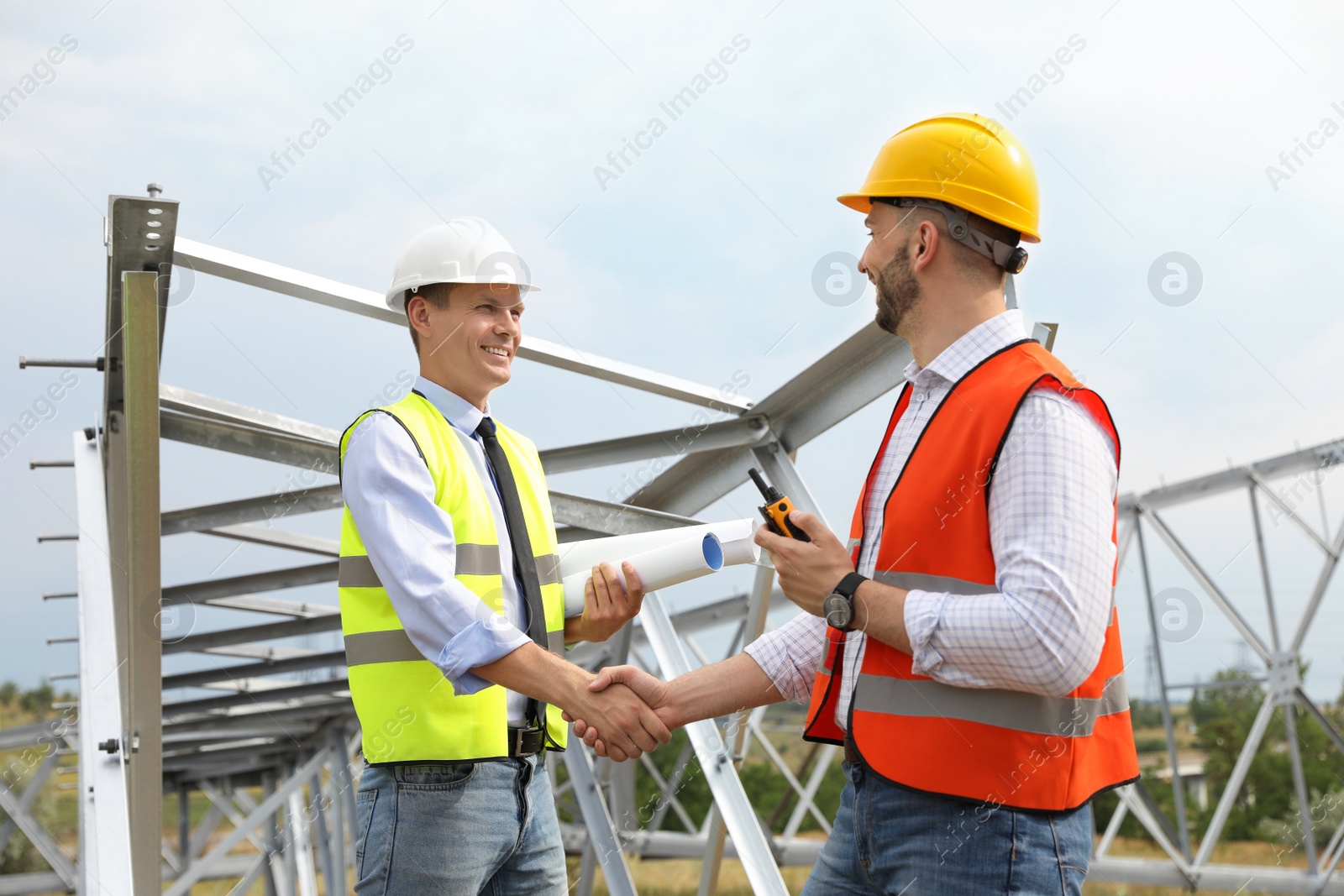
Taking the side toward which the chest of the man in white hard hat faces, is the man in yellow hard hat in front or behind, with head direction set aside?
in front

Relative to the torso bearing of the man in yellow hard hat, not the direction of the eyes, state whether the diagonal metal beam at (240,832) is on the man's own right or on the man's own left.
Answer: on the man's own right

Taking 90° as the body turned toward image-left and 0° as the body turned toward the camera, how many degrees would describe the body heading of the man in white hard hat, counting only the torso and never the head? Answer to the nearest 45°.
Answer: approximately 315°

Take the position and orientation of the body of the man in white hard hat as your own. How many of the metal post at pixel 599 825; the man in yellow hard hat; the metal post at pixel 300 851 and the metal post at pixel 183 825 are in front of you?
1

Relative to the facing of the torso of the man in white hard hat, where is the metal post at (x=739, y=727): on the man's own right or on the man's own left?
on the man's own left

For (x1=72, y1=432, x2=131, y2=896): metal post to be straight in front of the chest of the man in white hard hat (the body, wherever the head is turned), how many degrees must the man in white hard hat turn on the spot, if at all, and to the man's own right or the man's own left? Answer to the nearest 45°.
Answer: approximately 180°

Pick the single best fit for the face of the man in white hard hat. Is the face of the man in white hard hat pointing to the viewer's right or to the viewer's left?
to the viewer's right

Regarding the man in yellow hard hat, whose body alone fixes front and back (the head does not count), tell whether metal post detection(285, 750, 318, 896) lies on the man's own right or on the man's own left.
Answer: on the man's own right

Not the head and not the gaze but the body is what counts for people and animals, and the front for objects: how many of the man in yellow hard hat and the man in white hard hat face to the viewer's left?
1

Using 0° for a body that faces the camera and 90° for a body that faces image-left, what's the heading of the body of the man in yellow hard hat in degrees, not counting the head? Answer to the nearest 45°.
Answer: approximately 90°
